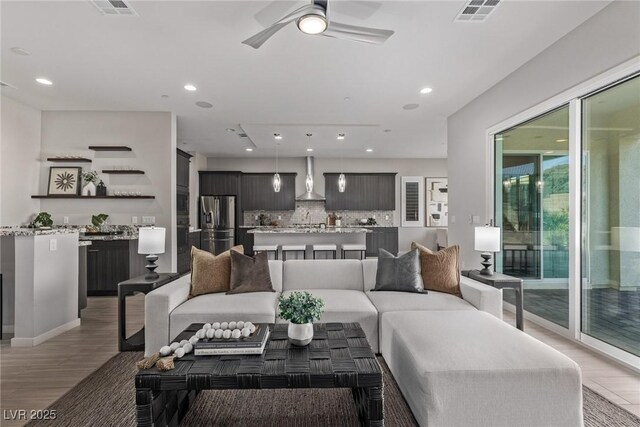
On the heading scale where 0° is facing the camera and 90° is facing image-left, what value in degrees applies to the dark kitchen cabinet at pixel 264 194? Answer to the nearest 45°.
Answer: approximately 0°

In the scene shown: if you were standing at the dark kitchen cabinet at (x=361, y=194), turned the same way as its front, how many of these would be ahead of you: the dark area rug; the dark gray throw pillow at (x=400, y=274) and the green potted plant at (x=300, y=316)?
3

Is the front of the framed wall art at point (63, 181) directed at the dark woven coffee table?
yes
